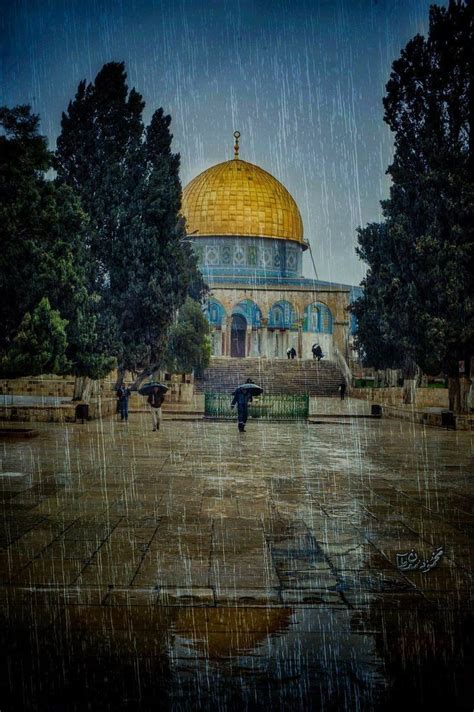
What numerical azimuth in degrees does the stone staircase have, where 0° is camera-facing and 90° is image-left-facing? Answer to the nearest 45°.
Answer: approximately 0°

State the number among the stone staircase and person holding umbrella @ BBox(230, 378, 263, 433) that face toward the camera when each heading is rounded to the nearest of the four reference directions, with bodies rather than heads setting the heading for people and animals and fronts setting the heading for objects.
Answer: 2

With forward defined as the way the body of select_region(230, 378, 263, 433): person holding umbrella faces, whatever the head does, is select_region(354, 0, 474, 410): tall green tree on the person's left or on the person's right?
on the person's left

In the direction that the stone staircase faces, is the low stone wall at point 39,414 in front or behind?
in front

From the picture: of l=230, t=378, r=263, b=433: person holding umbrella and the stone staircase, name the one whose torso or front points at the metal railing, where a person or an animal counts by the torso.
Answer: the stone staircase

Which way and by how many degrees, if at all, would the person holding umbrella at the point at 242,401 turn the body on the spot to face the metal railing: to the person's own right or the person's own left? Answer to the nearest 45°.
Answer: approximately 180°

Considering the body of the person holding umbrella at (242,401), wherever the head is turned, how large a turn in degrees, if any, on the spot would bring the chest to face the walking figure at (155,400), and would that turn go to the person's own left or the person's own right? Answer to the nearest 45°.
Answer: approximately 90° to the person's own right

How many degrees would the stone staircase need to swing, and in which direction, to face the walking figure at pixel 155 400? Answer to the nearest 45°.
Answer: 0° — it already faces it

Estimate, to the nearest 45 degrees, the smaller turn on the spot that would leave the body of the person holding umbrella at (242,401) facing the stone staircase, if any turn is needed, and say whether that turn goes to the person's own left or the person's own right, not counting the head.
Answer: approximately 180°
